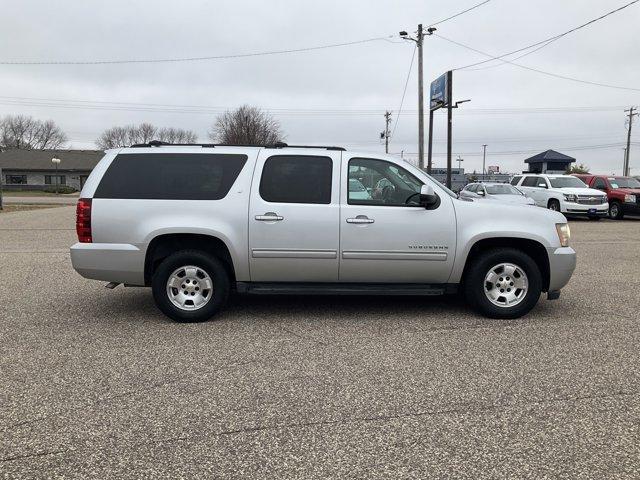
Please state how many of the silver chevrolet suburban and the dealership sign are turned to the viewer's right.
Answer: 1

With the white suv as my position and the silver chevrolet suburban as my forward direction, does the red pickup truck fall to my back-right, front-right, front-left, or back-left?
back-left

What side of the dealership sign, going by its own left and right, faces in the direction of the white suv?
left

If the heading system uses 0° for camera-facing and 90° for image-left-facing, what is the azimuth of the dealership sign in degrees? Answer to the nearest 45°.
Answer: approximately 45°

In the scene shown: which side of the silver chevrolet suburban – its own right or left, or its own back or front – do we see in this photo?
right

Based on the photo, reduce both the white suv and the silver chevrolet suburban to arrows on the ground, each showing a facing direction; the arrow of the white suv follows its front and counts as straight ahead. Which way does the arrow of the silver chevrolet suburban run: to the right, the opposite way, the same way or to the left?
to the left

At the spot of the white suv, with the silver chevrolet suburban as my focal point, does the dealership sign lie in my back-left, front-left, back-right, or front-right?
back-right

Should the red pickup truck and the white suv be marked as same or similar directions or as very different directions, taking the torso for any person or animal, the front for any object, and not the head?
same or similar directions

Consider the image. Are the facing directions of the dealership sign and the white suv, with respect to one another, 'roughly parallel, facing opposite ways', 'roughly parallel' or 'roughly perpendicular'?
roughly perpendicular

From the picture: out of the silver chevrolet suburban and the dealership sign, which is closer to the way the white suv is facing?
the silver chevrolet suburban

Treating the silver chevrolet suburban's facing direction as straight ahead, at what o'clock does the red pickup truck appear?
The red pickup truck is roughly at 10 o'clock from the silver chevrolet suburban.

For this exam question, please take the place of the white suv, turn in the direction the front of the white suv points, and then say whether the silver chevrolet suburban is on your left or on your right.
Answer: on your right

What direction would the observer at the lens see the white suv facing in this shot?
facing the viewer and to the right of the viewer

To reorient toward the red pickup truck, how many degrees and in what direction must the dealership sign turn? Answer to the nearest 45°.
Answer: approximately 90° to its left

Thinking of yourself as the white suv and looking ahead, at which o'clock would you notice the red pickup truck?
The red pickup truck is roughly at 9 o'clock from the white suv.

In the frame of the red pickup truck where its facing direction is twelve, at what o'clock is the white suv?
The white suv is roughly at 3 o'clock from the red pickup truck.
